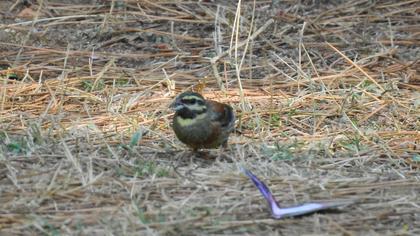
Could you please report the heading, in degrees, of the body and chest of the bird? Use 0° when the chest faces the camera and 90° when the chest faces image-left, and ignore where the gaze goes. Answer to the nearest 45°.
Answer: approximately 45°
